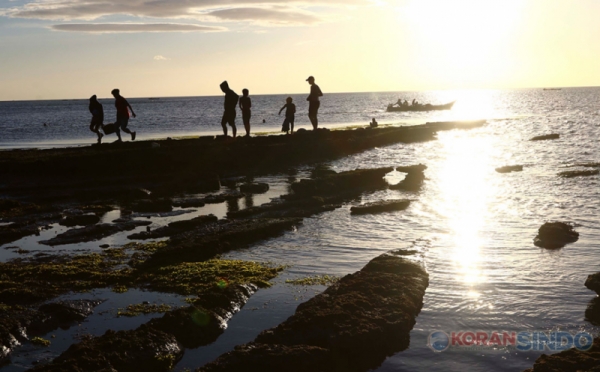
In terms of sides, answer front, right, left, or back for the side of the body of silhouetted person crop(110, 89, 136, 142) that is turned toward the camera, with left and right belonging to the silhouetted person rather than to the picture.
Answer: left

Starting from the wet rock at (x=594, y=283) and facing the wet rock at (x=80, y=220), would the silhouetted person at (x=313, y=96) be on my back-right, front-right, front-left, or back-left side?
front-right

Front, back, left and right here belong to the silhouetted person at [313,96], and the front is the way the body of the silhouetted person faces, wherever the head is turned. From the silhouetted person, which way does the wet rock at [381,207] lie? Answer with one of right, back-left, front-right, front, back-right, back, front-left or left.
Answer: left

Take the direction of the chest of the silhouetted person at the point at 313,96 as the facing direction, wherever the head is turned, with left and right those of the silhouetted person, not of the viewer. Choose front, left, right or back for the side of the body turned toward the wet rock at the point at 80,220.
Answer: left

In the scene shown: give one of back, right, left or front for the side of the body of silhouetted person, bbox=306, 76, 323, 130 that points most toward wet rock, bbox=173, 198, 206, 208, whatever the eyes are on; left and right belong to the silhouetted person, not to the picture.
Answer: left

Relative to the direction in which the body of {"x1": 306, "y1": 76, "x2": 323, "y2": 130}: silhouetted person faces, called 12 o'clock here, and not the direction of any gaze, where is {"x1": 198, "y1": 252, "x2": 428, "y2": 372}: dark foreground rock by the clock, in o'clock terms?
The dark foreground rock is roughly at 9 o'clock from the silhouetted person.

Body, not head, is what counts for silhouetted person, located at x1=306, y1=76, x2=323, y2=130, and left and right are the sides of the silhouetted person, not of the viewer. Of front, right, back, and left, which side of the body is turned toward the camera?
left
